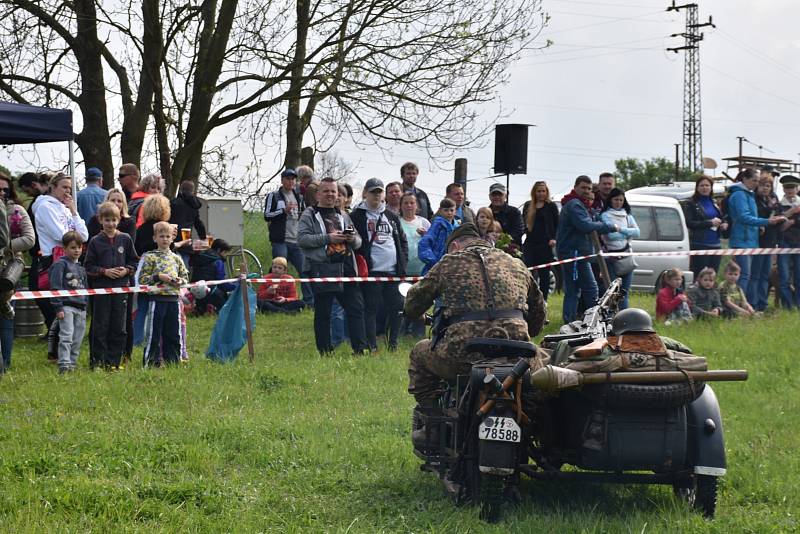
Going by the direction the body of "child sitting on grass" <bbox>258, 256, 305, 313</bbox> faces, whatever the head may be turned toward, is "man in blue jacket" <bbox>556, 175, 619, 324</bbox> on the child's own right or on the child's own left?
on the child's own left

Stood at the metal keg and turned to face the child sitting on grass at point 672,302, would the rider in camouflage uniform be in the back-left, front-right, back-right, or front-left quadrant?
front-right

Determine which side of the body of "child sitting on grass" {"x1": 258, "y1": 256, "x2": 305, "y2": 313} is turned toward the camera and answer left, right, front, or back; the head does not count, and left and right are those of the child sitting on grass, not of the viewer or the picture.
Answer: front

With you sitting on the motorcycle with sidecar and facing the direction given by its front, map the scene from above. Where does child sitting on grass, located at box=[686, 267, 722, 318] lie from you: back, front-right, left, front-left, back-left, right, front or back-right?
front

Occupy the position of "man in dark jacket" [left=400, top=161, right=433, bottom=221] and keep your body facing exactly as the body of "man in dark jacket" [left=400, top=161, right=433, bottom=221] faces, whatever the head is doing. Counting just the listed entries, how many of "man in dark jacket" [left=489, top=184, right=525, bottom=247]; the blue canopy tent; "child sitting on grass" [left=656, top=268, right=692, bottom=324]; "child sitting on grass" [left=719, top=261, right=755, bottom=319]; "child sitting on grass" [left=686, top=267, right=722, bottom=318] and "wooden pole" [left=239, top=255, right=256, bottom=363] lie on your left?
4

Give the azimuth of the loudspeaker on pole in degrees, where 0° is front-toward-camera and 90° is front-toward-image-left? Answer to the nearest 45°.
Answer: approximately 0°

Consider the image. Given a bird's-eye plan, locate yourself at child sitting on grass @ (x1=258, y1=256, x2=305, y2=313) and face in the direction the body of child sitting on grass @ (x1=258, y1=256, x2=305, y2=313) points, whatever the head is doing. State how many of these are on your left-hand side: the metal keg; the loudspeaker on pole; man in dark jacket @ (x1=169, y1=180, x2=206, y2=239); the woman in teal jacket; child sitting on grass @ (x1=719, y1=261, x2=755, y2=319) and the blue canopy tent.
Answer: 3

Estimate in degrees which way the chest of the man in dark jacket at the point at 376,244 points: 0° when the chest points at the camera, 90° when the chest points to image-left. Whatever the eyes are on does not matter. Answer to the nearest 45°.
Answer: approximately 0°

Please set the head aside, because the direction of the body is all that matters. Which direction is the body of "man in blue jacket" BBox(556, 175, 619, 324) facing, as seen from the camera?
to the viewer's right

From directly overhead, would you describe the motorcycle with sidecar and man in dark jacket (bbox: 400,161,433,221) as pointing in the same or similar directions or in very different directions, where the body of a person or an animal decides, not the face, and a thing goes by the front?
very different directions

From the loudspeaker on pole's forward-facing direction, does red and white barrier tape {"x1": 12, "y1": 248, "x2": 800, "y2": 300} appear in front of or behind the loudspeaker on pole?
in front

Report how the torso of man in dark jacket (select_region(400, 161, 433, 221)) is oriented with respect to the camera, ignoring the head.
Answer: toward the camera

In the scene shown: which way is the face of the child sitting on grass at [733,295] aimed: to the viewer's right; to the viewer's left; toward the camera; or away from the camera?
toward the camera

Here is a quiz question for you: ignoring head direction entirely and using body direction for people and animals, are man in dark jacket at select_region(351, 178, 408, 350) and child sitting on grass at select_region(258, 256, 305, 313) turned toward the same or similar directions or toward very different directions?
same or similar directions

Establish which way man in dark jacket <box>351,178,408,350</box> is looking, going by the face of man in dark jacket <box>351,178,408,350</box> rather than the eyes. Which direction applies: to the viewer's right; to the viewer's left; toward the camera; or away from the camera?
toward the camera

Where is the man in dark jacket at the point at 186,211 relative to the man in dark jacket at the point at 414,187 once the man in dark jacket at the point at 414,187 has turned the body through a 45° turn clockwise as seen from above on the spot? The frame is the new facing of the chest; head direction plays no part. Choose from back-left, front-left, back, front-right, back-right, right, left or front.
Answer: front-right

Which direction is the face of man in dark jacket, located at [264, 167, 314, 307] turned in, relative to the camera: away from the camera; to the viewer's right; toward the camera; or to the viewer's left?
toward the camera

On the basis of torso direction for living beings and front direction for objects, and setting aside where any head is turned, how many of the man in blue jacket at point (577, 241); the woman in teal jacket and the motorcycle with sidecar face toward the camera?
0
